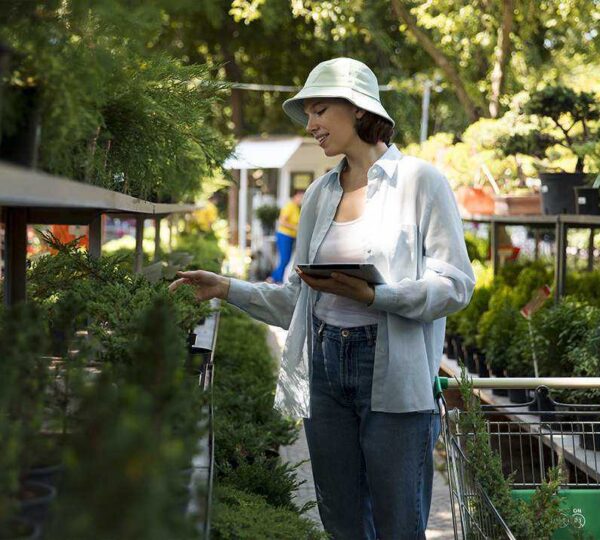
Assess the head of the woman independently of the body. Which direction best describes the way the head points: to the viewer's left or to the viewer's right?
to the viewer's left

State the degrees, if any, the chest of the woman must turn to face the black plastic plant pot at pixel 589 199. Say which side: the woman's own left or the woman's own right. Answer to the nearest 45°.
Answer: approximately 180°

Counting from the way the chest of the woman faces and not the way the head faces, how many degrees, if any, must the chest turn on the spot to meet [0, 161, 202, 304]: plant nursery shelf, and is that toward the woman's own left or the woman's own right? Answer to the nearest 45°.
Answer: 0° — they already face it

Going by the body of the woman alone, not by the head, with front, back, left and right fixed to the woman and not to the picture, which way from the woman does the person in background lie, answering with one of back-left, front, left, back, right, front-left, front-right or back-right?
back-right

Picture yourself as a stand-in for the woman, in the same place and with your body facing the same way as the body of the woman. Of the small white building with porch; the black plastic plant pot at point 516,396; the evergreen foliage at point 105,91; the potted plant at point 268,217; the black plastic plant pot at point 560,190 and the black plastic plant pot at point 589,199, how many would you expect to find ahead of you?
1

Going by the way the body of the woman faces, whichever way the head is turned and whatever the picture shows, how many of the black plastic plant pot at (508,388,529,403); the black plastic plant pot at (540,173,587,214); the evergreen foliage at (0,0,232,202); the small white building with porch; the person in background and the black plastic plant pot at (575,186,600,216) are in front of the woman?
1

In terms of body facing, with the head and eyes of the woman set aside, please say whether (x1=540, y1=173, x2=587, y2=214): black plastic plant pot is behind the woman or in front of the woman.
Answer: behind

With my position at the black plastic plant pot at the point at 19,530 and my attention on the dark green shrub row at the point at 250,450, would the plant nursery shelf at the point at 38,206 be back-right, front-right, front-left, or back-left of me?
front-left

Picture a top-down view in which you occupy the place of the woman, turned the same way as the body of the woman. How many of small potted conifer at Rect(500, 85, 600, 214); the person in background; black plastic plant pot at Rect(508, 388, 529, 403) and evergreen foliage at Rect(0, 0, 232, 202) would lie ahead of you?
1

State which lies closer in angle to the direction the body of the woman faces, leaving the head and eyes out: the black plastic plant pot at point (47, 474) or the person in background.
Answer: the black plastic plant pot

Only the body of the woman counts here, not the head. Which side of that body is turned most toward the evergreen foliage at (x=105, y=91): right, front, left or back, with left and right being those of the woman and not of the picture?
front

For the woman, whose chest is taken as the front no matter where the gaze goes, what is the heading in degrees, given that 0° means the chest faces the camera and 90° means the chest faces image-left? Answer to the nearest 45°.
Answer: approximately 45°
